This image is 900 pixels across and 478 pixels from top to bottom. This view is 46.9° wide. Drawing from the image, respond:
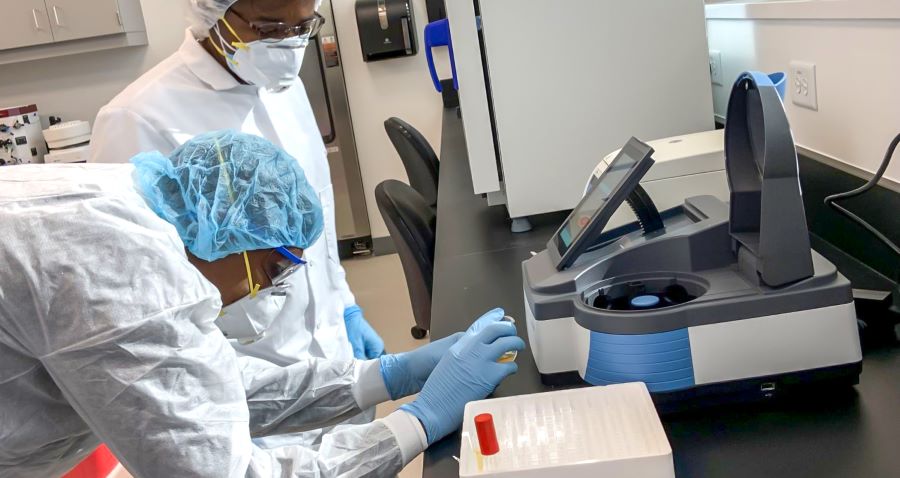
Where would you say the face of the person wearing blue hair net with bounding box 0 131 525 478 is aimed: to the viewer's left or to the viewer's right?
to the viewer's right

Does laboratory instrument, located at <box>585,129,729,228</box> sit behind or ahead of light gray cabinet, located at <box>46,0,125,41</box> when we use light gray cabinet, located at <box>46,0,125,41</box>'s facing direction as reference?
ahead

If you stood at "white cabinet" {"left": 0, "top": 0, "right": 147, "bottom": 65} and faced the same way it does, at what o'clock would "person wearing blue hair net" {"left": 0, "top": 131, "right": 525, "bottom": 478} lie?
The person wearing blue hair net is roughly at 12 o'clock from the white cabinet.

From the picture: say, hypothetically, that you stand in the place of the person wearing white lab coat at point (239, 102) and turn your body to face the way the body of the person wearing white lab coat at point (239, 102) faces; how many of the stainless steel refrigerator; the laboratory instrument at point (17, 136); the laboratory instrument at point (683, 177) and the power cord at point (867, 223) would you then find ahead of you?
2

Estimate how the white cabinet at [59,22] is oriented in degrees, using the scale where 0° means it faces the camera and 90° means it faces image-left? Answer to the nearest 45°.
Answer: approximately 0°

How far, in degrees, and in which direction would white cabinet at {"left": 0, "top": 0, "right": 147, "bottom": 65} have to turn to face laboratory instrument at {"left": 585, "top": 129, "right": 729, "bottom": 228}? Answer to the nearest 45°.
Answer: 0° — it already faces it

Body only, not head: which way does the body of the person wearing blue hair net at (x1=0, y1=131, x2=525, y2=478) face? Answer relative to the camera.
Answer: to the viewer's right

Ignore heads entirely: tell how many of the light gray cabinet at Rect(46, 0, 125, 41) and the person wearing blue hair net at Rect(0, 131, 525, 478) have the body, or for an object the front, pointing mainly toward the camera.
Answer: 1

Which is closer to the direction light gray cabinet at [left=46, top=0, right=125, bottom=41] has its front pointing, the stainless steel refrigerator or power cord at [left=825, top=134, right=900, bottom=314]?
the power cord

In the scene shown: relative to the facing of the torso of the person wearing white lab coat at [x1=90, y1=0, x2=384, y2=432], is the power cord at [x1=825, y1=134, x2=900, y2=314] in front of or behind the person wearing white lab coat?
in front

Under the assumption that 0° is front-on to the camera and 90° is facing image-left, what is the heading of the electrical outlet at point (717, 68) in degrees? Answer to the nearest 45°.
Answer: approximately 45°
